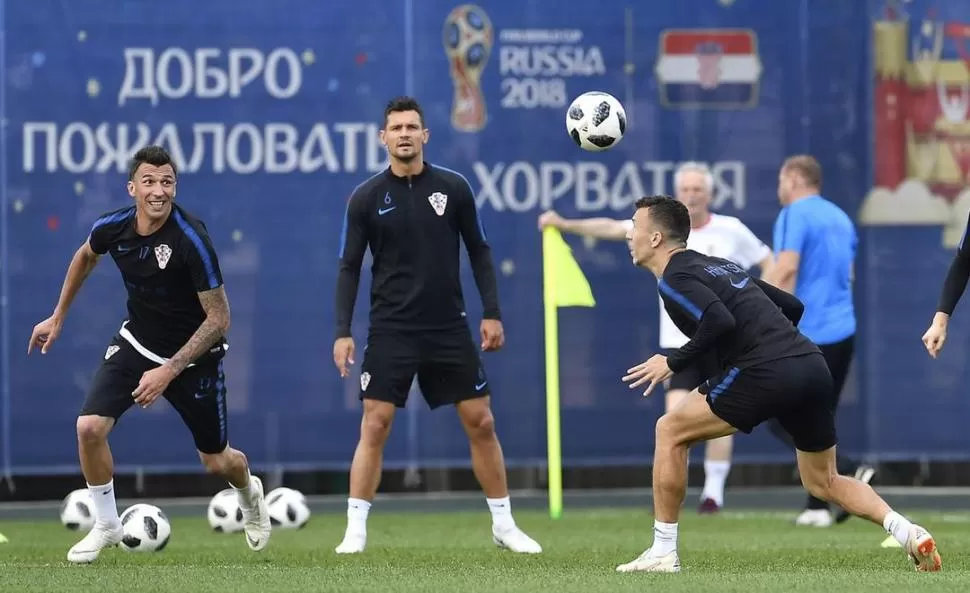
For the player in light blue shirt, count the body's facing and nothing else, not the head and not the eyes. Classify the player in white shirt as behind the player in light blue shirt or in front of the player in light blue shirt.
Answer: in front

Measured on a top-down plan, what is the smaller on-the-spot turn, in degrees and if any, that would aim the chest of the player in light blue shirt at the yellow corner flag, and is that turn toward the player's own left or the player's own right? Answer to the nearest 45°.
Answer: approximately 45° to the player's own left

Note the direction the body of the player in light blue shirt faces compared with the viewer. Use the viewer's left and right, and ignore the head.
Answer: facing away from the viewer and to the left of the viewer

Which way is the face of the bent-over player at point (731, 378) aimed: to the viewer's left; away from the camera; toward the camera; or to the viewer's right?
to the viewer's left

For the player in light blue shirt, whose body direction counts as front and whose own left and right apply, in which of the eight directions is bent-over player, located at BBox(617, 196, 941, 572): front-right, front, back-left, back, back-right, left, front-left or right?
back-left

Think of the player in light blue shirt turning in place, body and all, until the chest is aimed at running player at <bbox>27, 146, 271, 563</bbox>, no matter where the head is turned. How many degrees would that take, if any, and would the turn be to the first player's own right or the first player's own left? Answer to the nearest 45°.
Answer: approximately 90° to the first player's own left
